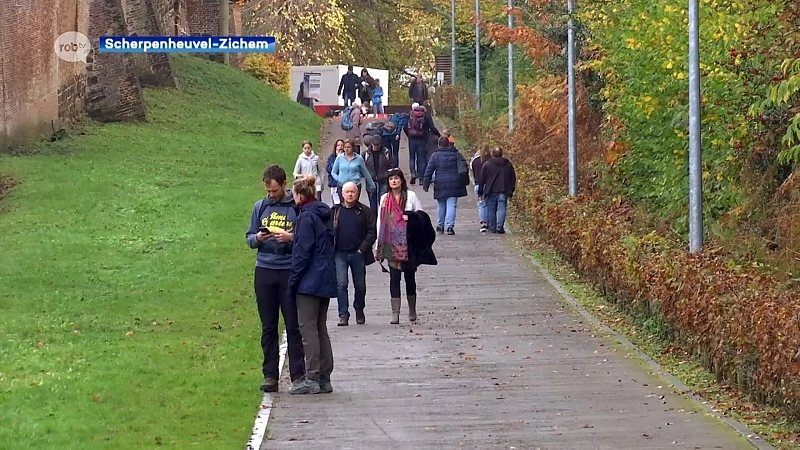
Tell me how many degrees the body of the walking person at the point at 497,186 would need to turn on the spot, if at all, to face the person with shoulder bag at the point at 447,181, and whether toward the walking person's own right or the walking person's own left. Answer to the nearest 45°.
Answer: approximately 90° to the walking person's own left

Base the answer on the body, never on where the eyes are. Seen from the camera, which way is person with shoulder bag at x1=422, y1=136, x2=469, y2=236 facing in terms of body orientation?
away from the camera

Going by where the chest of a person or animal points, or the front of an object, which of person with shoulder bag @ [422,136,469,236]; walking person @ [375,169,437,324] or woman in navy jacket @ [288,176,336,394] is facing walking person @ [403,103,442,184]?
the person with shoulder bag

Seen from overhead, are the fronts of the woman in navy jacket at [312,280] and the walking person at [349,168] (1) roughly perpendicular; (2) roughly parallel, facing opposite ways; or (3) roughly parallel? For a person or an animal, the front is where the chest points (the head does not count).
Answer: roughly perpendicular

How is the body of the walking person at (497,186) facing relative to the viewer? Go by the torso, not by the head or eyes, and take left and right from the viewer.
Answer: facing away from the viewer

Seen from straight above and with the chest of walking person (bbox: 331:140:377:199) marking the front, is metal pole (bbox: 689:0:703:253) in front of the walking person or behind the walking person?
in front

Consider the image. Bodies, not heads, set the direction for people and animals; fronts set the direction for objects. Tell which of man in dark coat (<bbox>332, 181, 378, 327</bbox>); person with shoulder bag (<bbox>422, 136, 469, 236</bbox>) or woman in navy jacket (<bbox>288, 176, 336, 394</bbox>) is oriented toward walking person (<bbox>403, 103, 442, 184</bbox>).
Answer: the person with shoulder bag

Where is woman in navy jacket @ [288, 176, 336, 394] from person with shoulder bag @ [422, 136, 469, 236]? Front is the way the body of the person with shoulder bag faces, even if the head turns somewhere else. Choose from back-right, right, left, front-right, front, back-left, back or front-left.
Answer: back

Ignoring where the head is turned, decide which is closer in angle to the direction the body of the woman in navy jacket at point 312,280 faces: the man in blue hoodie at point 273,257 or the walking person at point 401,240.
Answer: the man in blue hoodie

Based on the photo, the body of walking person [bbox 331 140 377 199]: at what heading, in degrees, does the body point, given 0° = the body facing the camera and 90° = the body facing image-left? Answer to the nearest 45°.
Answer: approximately 0°

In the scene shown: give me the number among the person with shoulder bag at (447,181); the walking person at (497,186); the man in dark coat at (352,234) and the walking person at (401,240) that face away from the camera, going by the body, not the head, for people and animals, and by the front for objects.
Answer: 2

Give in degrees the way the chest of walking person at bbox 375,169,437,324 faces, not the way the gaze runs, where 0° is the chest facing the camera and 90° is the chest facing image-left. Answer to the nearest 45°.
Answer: approximately 0°

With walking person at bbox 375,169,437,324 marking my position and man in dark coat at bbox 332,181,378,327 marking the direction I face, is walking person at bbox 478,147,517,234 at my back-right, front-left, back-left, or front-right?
back-right

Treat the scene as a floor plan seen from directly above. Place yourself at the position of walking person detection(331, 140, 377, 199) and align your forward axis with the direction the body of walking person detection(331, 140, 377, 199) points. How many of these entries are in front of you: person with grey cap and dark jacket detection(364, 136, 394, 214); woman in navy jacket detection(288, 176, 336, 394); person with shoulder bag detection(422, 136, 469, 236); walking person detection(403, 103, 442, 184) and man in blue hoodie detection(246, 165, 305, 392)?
2
